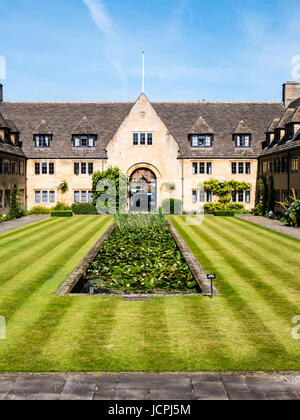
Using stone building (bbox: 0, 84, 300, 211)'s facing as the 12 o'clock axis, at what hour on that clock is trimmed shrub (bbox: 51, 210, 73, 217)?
The trimmed shrub is roughly at 2 o'clock from the stone building.

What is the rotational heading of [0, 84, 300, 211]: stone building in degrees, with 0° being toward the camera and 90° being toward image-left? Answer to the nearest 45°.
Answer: approximately 0°

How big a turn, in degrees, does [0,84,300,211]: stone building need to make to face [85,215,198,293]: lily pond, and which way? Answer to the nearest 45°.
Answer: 0° — it already faces it

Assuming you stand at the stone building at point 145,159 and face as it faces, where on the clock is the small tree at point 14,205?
The small tree is roughly at 2 o'clock from the stone building.
